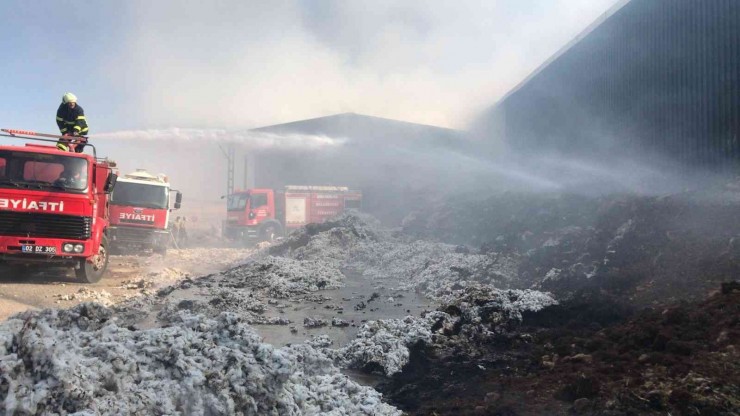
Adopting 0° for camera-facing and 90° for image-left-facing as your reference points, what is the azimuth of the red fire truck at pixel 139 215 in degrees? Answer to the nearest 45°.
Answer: approximately 0°

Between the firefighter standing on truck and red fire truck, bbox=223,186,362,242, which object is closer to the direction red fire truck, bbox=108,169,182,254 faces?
the firefighter standing on truck

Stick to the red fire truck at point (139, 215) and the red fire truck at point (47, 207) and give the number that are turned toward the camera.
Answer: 2

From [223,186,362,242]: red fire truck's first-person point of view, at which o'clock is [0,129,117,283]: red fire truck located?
[0,129,117,283]: red fire truck is roughly at 11 o'clock from [223,186,362,242]: red fire truck.

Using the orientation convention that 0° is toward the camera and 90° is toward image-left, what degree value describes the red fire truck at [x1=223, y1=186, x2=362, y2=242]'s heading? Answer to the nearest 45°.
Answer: approximately 45°
